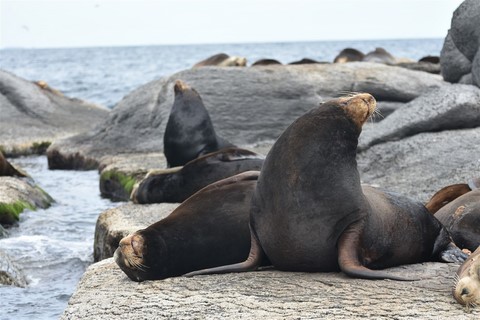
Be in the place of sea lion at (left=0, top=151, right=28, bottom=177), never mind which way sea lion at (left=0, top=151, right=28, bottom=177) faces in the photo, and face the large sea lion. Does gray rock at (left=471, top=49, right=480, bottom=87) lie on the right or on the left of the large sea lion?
left

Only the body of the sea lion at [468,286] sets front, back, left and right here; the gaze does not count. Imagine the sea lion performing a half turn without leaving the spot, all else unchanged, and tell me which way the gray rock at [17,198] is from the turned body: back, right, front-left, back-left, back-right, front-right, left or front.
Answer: left

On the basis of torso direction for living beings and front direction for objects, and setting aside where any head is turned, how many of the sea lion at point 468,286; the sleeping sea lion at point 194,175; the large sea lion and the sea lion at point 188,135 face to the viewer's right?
0

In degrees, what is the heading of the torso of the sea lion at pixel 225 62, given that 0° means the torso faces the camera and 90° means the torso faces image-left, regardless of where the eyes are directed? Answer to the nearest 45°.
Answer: approximately 270°

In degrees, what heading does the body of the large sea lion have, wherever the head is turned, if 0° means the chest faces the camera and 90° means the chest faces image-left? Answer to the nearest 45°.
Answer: approximately 45°

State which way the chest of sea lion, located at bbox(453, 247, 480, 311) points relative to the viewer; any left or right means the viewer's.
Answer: facing the viewer and to the left of the viewer

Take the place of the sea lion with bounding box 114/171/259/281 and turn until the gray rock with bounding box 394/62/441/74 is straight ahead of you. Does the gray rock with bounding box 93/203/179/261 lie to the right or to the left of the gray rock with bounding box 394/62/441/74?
left

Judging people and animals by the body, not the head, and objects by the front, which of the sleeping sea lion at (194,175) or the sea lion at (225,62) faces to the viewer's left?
the sleeping sea lion

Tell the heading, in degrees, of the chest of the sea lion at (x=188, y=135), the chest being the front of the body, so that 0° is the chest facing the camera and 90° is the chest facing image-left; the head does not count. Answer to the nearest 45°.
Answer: approximately 90°

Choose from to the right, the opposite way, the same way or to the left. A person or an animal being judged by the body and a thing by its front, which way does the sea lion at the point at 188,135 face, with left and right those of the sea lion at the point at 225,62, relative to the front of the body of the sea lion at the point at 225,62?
the opposite way

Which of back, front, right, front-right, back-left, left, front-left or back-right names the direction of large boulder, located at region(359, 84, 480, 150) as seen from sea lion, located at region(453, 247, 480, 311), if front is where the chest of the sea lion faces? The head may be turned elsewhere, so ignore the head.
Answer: back-right

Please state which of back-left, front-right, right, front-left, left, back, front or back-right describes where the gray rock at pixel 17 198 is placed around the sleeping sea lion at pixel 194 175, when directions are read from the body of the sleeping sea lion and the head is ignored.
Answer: front-right
